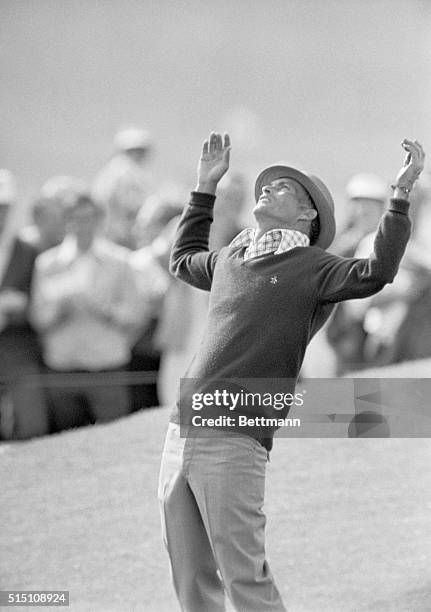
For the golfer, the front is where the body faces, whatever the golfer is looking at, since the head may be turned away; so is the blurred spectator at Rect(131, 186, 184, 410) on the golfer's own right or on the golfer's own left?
on the golfer's own right

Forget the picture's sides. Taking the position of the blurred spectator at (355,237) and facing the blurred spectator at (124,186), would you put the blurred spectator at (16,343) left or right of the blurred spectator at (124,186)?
left

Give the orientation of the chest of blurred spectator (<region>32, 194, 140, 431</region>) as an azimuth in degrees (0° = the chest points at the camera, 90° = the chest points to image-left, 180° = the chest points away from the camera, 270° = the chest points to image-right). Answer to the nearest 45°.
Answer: approximately 0°

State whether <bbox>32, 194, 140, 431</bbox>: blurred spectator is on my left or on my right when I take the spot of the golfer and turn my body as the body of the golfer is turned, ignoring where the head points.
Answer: on my right

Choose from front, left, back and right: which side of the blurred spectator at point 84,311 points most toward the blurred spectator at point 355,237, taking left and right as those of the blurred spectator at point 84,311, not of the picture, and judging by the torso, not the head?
left

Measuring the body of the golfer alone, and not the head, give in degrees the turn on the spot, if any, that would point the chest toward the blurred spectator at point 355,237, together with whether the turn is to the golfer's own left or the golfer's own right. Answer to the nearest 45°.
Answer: approximately 135° to the golfer's own right

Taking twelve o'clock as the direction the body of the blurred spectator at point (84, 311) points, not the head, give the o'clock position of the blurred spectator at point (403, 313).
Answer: the blurred spectator at point (403, 313) is roughly at 9 o'clock from the blurred spectator at point (84, 311).

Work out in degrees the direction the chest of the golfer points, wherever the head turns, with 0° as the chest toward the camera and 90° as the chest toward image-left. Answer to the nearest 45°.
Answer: approximately 45°

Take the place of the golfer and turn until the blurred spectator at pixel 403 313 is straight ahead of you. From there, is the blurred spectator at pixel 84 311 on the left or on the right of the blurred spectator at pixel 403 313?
left

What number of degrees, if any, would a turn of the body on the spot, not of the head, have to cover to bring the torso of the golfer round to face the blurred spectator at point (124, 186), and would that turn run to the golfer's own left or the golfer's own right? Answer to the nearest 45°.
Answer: approximately 135° to the golfer's own right
